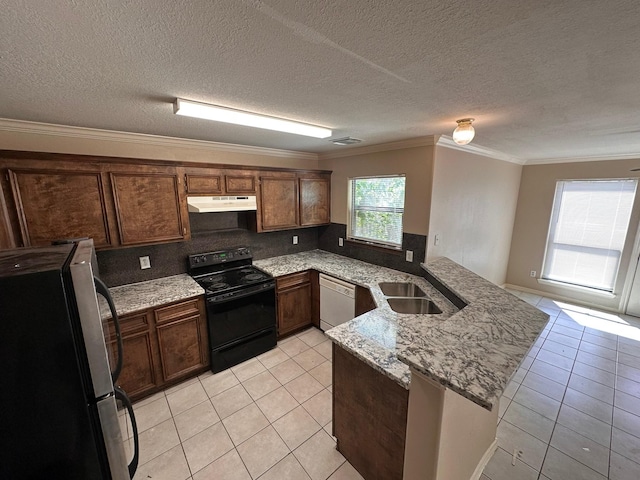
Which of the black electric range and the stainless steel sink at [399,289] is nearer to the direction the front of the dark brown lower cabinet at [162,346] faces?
the stainless steel sink

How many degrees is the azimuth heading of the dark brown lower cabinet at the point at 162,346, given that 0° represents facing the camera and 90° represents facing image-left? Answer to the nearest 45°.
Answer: approximately 315°

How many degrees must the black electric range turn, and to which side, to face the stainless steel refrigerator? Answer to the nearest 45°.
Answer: approximately 45° to its right

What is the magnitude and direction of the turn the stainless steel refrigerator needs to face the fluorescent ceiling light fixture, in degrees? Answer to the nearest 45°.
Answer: approximately 45° to its left

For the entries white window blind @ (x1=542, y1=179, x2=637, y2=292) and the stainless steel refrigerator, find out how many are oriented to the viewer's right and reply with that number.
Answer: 1

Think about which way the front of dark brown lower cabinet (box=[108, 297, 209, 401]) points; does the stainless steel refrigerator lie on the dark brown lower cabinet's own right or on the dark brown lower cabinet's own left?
on the dark brown lower cabinet's own right

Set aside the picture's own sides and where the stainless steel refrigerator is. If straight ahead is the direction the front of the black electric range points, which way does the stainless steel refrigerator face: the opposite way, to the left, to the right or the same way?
to the left

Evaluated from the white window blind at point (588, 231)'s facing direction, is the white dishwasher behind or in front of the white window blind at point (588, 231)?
in front

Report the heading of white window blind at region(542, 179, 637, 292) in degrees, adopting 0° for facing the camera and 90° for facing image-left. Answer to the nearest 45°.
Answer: approximately 45°

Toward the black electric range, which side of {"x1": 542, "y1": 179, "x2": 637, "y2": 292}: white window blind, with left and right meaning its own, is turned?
front

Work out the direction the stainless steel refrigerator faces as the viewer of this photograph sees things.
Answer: facing to the right of the viewer

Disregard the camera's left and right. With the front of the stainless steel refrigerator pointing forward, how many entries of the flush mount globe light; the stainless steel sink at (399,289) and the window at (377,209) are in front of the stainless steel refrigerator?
3
